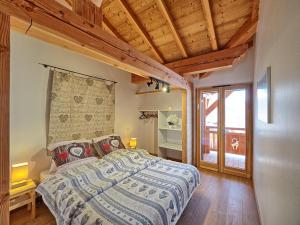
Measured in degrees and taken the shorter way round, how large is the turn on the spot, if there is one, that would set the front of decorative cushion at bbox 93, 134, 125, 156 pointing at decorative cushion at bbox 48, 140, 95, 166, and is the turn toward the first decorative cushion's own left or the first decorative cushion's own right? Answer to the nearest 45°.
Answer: approximately 90° to the first decorative cushion's own right

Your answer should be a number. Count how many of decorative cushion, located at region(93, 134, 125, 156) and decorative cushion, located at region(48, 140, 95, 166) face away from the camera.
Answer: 0

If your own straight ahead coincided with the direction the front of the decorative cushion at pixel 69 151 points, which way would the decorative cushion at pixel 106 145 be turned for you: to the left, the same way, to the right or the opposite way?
the same way

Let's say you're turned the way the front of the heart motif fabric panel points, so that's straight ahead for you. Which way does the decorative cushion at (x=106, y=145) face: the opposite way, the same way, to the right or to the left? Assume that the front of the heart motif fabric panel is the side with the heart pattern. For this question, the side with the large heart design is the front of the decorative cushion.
the same way

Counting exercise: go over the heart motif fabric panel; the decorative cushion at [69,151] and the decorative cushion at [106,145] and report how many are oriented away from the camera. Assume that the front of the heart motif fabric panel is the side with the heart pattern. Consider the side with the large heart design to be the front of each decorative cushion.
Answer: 0

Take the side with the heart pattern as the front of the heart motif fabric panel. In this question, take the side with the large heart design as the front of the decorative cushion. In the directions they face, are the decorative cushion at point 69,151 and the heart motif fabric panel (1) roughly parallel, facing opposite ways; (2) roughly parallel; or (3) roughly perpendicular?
roughly parallel

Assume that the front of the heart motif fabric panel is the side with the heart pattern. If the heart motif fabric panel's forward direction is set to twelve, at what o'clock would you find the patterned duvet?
The patterned duvet is roughly at 1 o'clock from the heart motif fabric panel.

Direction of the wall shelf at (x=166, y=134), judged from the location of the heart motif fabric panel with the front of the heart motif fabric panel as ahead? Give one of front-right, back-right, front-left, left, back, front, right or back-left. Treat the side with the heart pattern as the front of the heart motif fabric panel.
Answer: front-left

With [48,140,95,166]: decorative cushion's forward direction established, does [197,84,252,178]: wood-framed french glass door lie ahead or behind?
ahead

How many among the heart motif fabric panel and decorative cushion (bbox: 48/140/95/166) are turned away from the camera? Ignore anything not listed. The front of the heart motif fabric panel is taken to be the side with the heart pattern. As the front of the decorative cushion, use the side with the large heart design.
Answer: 0

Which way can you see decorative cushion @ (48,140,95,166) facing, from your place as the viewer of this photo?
facing the viewer and to the right of the viewer

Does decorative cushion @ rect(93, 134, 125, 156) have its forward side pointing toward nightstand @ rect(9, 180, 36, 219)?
no

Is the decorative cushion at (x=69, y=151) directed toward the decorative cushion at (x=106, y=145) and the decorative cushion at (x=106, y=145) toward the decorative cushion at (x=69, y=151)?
no

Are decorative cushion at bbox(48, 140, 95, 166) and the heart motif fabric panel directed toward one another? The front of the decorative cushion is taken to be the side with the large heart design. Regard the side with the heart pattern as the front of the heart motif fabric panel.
no

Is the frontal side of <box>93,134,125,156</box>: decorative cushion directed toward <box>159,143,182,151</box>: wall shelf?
no
